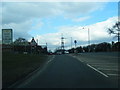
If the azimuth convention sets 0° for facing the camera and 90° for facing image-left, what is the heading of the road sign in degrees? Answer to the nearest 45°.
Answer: approximately 0°
